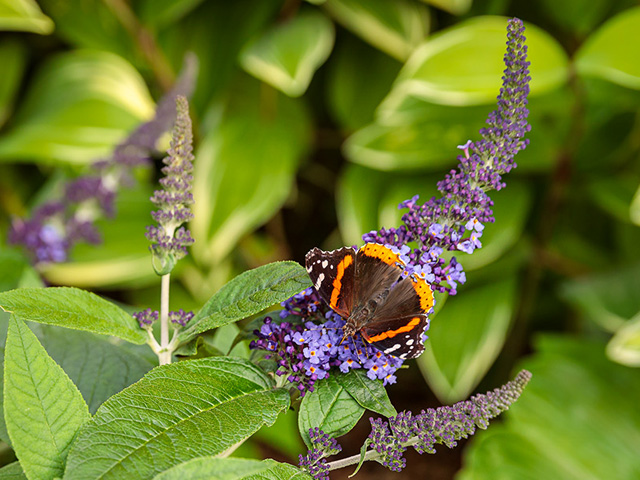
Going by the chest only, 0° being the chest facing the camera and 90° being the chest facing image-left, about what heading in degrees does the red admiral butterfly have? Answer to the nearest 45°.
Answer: approximately 45°

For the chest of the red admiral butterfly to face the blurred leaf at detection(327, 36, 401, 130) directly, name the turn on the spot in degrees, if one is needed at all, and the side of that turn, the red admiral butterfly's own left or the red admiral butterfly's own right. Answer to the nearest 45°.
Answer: approximately 135° to the red admiral butterfly's own right

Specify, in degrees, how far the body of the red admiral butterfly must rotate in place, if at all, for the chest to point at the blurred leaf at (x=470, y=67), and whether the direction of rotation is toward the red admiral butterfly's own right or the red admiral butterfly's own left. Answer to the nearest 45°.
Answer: approximately 135° to the red admiral butterfly's own right

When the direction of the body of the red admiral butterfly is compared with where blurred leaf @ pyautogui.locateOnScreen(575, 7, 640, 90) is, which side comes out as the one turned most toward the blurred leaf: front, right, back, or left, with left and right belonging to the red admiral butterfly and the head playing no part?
back

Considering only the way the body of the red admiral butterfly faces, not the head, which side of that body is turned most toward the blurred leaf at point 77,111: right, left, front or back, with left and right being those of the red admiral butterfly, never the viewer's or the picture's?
right

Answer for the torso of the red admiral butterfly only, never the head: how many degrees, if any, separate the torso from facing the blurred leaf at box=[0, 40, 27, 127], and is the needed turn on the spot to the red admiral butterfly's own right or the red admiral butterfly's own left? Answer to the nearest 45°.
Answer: approximately 90° to the red admiral butterfly's own right
